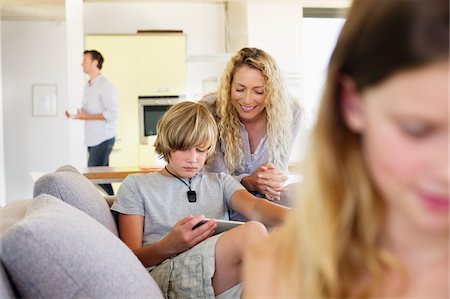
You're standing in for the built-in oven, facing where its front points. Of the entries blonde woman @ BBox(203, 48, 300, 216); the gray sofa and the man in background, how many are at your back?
0

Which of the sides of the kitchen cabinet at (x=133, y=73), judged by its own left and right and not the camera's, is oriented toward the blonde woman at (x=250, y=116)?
front

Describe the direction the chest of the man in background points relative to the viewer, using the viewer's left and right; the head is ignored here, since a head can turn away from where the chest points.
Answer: facing to the left of the viewer

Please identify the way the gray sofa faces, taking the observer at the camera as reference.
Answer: facing the viewer and to the right of the viewer

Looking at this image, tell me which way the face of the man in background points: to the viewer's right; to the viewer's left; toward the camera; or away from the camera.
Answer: to the viewer's left

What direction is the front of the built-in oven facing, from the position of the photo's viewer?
facing the viewer

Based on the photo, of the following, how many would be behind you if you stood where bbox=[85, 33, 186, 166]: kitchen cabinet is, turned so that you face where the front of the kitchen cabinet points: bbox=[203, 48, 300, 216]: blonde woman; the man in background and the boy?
0

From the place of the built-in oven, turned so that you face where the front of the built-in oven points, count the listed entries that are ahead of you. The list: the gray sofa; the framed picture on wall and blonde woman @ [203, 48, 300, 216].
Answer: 2

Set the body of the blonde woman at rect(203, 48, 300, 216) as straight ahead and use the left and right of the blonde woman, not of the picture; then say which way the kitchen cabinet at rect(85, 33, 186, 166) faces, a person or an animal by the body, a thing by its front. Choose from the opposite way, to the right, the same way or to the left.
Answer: the same way

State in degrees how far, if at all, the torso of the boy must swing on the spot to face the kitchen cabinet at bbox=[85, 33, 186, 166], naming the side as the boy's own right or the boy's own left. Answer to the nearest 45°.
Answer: approximately 135° to the boy's own left

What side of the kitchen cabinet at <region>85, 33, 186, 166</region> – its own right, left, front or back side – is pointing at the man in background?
front

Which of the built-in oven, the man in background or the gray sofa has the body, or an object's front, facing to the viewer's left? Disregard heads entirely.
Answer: the man in background

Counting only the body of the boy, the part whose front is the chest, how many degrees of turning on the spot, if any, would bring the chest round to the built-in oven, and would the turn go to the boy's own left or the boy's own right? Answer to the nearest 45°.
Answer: approximately 135° to the boy's own left

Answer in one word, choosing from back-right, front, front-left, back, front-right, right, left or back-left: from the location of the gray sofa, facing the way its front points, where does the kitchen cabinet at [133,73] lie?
back-left

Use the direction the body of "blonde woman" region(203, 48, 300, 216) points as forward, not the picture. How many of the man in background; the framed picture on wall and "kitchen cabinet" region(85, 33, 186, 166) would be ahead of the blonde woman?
0

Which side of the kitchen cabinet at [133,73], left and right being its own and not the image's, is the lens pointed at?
front

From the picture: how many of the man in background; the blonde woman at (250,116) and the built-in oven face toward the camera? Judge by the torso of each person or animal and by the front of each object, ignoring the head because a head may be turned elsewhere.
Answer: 2

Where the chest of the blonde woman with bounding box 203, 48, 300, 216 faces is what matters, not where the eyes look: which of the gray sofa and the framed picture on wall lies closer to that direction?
the gray sofa

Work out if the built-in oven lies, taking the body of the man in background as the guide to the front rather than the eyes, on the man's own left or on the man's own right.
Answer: on the man's own right
